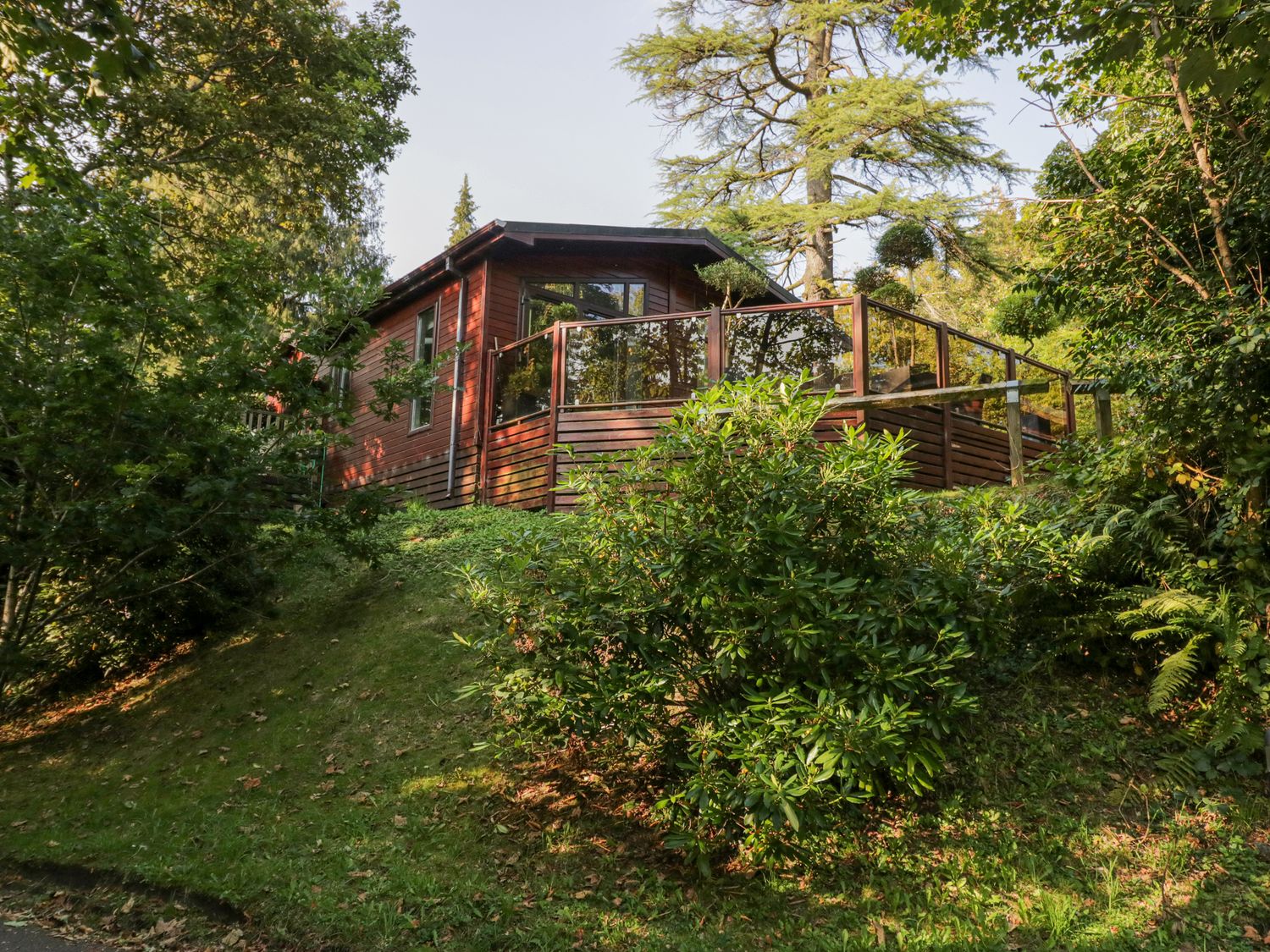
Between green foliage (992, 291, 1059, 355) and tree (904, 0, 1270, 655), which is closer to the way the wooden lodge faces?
the tree

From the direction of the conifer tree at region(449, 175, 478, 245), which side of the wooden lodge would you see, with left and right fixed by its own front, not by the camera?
back

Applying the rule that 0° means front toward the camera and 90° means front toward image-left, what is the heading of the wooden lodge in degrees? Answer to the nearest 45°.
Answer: approximately 315°

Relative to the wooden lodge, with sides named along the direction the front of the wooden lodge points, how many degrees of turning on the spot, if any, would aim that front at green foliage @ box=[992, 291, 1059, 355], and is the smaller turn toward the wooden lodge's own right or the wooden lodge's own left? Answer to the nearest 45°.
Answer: approximately 45° to the wooden lodge's own left

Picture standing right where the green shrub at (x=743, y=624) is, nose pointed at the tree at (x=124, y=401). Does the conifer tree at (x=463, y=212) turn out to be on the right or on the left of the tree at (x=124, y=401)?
right

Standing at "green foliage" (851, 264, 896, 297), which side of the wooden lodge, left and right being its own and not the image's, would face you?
left

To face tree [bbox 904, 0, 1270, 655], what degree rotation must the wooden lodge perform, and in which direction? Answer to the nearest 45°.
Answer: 0° — it already faces it

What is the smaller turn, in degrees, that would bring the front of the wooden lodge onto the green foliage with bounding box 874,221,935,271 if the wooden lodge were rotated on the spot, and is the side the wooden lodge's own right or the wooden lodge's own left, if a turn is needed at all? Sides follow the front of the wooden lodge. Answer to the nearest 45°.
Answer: approximately 90° to the wooden lodge's own left

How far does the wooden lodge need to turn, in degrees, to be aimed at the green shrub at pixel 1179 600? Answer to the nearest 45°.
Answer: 0° — it already faces it

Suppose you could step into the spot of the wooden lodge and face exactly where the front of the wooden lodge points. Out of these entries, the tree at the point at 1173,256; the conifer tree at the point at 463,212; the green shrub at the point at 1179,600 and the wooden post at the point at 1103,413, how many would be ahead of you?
3
